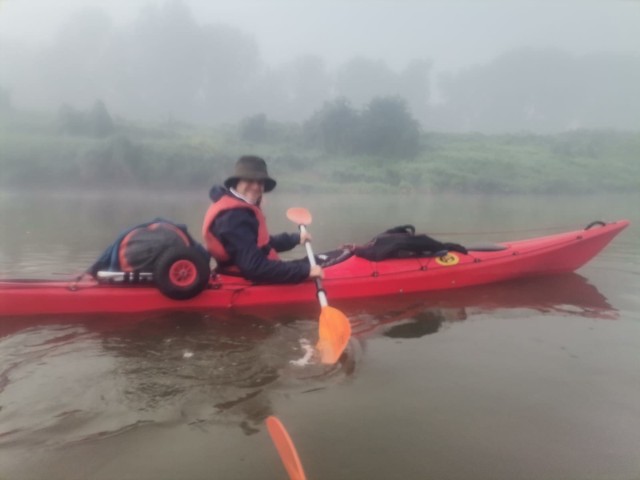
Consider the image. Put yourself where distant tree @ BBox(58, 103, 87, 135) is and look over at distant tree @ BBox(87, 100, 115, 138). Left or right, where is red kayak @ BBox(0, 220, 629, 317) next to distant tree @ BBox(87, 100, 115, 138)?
right

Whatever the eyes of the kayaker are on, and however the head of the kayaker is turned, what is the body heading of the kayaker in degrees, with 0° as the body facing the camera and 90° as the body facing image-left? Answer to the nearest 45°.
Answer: approximately 270°

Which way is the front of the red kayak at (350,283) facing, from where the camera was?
facing to the right of the viewer

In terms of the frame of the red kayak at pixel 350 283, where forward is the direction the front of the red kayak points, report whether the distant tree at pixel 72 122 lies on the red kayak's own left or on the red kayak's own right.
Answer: on the red kayak's own left

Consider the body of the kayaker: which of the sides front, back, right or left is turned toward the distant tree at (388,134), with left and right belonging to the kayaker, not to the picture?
left

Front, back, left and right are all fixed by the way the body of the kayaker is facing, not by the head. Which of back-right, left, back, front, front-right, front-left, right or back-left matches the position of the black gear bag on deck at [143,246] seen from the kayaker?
back

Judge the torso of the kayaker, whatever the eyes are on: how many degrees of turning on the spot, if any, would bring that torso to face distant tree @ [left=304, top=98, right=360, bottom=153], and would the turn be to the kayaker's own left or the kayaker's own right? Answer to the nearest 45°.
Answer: approximately 90° to the kayaker's own left

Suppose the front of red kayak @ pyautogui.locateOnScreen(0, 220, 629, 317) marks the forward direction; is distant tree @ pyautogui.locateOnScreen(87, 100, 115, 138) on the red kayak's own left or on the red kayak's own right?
on the red kayak's own left
